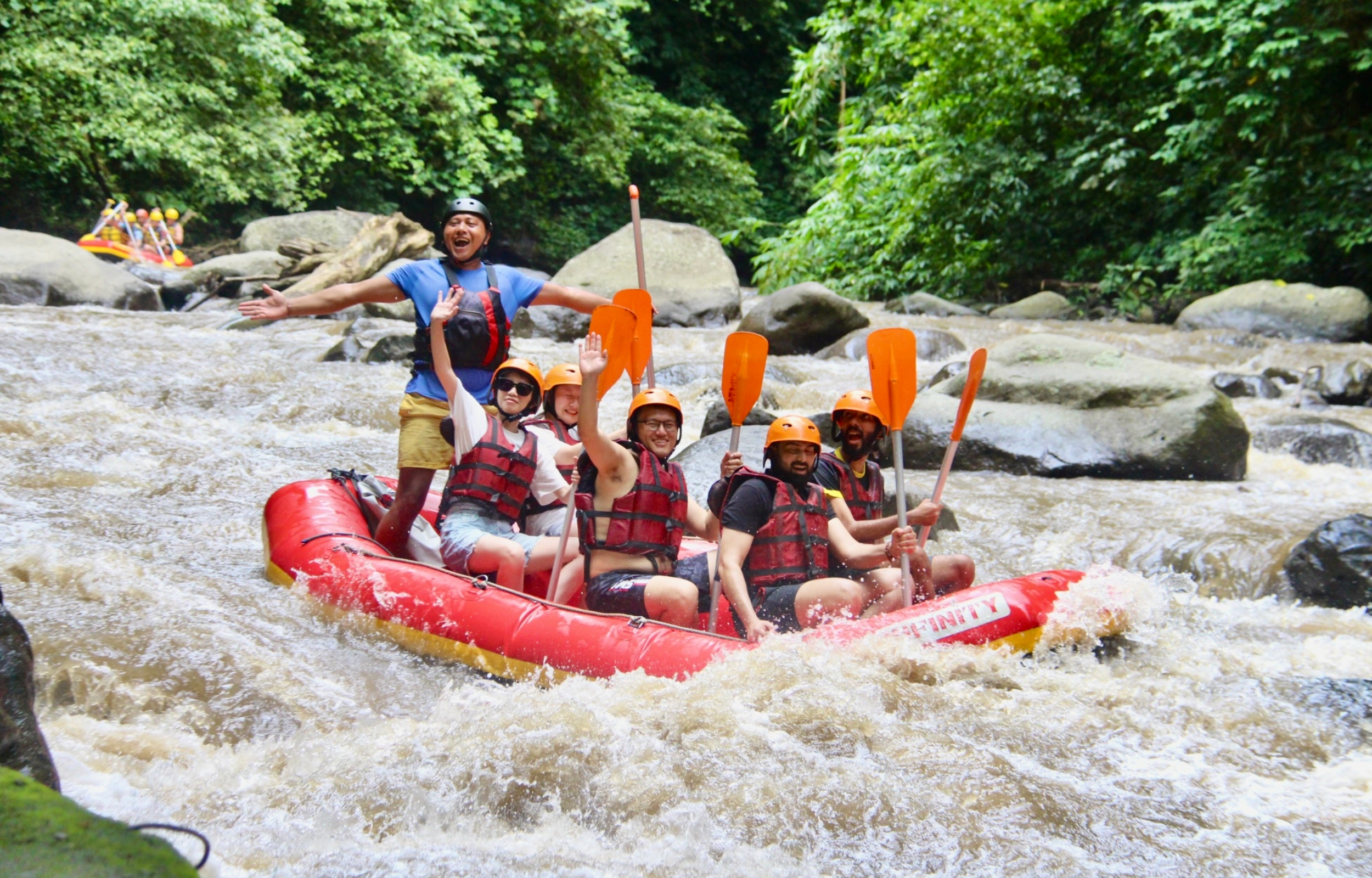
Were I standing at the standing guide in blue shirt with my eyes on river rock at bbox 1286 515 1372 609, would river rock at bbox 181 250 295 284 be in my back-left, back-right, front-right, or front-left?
back-left

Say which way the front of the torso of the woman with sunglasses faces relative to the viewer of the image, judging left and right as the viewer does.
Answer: facing the viewer and to the right of the viewer

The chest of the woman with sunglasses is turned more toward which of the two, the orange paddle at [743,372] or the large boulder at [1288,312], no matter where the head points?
the orange paddle

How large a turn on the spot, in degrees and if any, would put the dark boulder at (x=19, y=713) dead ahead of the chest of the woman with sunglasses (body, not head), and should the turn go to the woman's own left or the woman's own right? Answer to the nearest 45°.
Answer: approximately 90° to the woman's own right

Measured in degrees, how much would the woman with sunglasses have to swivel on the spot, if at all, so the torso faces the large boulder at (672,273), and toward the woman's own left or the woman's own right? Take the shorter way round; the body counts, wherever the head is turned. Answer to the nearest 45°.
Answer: approximately 135° to the woman's own left

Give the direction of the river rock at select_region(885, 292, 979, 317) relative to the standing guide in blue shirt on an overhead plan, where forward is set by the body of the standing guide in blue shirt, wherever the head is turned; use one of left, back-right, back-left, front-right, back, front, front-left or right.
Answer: left

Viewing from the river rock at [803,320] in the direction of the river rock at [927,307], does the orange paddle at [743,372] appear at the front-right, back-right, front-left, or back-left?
back-right

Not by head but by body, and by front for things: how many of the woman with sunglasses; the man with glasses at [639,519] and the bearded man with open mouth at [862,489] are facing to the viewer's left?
0

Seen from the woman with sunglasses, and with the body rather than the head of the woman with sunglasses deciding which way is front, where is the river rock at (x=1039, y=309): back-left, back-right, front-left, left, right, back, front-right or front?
left
